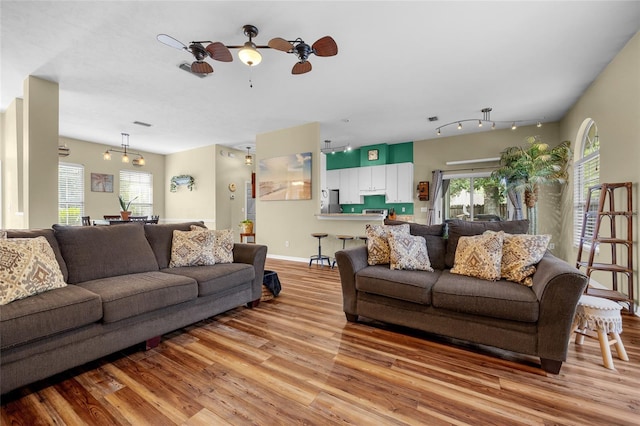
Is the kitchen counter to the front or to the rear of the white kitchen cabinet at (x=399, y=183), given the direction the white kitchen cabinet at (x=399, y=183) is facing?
to the front

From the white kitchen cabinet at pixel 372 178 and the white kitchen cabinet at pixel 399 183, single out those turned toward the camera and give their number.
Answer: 2

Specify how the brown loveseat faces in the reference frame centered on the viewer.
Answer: facing the viewer and to the left of the viewer

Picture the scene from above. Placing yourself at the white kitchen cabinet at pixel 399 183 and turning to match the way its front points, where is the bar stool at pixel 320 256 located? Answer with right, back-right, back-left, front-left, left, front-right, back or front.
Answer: front-right

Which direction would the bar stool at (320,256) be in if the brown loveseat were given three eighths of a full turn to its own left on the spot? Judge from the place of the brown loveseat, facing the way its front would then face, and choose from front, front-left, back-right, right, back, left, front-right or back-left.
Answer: back-left

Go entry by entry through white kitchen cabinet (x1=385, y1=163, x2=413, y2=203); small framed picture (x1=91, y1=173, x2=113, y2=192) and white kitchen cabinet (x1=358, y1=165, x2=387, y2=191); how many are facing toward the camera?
3

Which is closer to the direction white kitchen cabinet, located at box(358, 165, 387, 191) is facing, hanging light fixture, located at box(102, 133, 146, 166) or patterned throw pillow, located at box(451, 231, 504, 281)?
the patterned throw pillow

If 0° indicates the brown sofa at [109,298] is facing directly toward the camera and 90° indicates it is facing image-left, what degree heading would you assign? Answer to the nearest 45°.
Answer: approximately 315°

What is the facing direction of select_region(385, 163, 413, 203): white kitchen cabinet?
toward the camera
